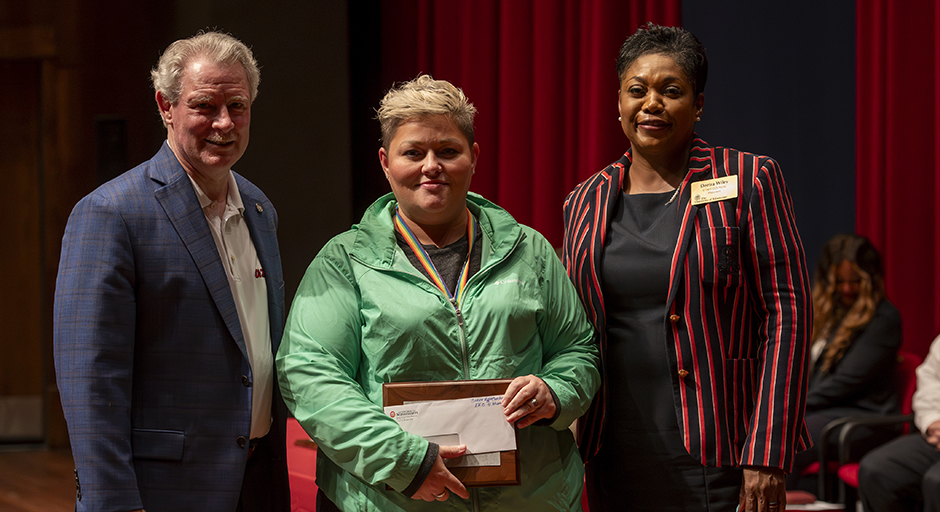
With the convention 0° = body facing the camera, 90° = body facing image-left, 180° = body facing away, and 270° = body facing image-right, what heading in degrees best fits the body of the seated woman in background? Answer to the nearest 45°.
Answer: approximately 45°

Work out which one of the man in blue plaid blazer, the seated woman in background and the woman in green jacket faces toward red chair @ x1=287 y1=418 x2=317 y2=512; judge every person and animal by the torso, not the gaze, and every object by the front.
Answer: the seated woman in background

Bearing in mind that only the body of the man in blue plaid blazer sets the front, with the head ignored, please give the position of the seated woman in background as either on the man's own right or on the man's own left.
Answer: on the man's own left

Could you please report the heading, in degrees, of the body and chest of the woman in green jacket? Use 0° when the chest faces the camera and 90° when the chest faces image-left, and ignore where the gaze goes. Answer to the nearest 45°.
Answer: approximately 0°

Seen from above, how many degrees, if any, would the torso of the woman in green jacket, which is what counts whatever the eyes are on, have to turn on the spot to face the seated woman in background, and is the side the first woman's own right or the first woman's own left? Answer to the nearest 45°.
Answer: approximately 135° to the first woman's own left

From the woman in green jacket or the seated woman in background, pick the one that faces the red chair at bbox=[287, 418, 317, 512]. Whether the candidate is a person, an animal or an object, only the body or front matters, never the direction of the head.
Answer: the seated woman in background

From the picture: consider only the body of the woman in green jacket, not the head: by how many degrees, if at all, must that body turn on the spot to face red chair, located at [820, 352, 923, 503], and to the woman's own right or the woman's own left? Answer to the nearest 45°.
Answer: approximately 135° to the woman's own left

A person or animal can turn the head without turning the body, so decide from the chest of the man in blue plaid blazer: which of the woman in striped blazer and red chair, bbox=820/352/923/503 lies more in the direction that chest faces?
the woman in striped blazer
